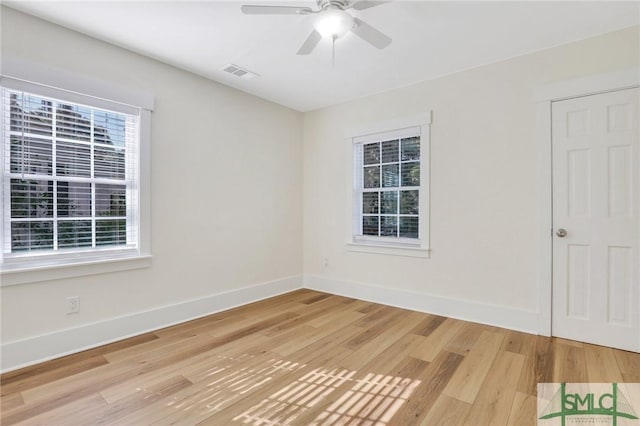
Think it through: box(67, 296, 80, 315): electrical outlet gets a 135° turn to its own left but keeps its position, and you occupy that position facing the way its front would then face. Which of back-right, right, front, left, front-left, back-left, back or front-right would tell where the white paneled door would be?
right

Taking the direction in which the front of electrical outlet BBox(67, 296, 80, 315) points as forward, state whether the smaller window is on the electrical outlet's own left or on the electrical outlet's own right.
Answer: on the electrical outlet's own left

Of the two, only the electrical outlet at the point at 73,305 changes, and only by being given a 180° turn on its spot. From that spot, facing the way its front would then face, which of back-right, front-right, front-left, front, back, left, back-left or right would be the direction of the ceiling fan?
back-right
